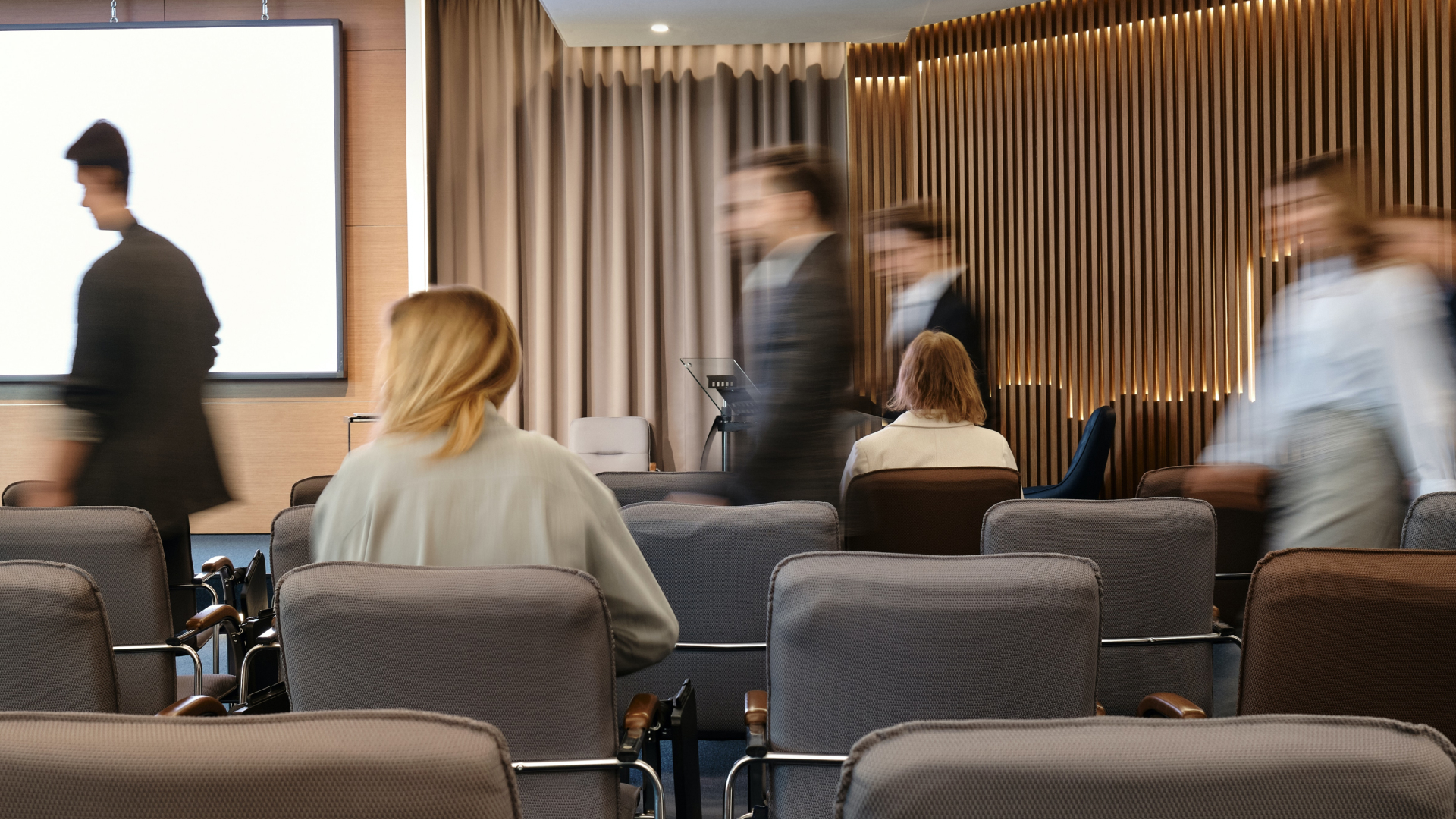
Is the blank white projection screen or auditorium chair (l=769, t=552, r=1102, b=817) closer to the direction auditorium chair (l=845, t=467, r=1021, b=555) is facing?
the blank white projection screen

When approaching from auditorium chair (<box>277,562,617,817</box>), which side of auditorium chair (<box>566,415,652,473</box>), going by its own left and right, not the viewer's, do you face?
front

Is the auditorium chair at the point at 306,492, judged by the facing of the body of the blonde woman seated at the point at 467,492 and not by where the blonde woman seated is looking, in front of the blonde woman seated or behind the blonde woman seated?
in front

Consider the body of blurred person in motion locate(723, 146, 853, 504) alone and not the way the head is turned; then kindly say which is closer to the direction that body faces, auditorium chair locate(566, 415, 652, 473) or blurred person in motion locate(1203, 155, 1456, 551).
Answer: the auditorium chair

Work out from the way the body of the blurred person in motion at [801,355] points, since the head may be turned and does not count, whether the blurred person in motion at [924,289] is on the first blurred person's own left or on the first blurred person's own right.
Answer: on the first blurred person's own right

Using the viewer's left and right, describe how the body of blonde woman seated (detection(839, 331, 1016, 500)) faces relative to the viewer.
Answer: facing away from the viewer

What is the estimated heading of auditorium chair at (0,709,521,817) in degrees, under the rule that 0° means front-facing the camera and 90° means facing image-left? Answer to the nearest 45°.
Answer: approximately 180°

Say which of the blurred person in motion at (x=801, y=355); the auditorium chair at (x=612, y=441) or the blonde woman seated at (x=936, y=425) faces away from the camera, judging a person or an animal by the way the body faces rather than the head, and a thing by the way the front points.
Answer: the blonde woman seated

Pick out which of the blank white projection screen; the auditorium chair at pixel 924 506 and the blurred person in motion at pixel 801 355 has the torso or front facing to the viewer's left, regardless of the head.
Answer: the blurred person in motion

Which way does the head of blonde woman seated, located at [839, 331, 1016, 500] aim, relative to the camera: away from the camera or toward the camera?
away from the camera

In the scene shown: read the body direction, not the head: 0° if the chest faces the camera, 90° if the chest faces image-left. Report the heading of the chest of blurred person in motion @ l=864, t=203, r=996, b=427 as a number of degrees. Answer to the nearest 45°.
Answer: approximately 45°
